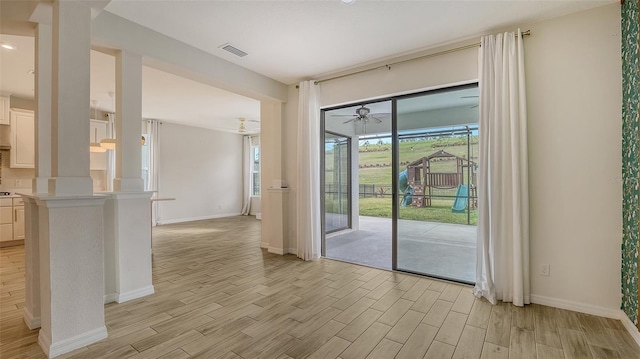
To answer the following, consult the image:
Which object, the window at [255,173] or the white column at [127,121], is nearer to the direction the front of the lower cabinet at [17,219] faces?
the white column

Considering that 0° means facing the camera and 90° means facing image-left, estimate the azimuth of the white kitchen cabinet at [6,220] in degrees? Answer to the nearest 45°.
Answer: approximately 0°

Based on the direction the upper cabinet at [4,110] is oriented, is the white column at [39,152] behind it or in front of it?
in front

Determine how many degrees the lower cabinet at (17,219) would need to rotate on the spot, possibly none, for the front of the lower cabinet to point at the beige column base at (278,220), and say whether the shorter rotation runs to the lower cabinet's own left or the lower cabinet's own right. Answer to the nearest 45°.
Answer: approximately 45° to the lower cabinet's own left

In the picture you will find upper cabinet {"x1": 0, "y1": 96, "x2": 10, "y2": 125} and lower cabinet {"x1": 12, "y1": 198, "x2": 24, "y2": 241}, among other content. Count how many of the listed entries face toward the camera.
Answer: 2

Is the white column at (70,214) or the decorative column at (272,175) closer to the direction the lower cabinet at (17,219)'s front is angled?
the white column

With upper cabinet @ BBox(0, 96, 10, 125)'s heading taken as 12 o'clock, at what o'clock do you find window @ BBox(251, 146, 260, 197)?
The window is roughly at 9 o'clock from the upper cabinet.

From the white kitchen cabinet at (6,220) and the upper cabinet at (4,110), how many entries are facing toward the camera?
2

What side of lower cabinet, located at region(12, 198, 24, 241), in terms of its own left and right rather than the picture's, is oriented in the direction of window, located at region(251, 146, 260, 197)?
left

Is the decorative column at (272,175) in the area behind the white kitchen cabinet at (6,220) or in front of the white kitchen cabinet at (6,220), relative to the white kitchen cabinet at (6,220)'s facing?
in front

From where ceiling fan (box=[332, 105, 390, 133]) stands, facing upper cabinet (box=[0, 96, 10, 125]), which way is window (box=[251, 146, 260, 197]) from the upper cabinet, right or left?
right
